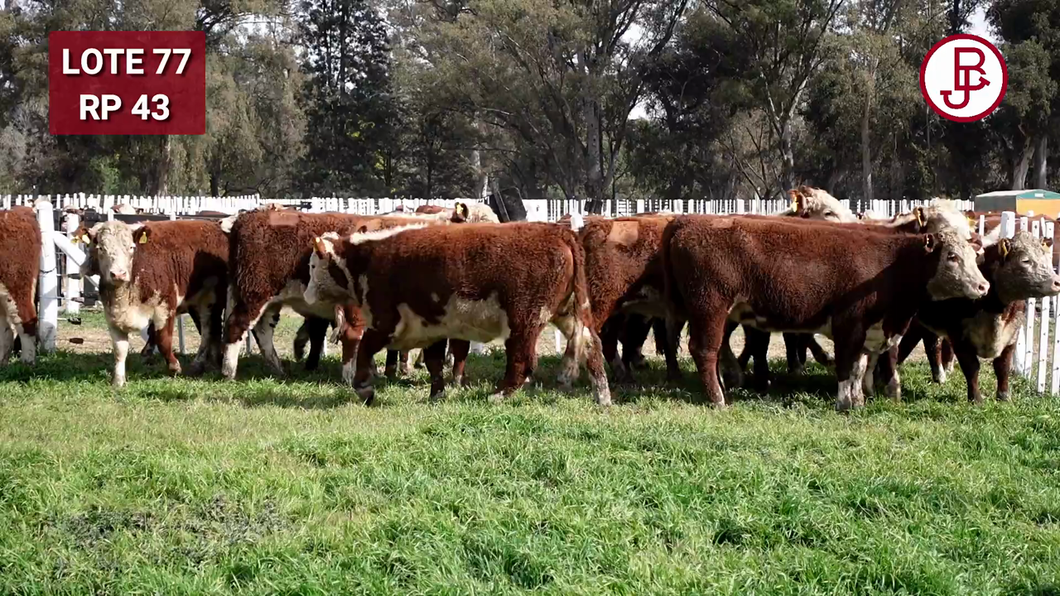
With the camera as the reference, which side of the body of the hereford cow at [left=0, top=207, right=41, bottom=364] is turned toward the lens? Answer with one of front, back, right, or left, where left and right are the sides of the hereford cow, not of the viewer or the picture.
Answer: left

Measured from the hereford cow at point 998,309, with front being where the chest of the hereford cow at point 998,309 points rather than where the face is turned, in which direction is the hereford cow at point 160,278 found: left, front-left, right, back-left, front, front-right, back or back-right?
back-right

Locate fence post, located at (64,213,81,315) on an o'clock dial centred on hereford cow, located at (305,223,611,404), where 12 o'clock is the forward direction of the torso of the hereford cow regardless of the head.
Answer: The fence post is roughly at 2 o'clock from the hereford cow.

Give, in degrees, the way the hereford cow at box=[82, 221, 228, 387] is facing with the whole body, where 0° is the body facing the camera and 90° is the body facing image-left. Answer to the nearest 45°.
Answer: approximately 45°

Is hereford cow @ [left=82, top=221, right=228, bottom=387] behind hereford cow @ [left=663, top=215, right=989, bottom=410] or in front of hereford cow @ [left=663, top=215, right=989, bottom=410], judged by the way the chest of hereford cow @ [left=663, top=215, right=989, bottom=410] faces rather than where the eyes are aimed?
behind

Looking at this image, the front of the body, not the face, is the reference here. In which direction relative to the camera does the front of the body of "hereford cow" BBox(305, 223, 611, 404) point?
to the viewer's left

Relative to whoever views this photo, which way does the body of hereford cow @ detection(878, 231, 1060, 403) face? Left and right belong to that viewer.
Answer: facing the viewer and to the right of the viewer

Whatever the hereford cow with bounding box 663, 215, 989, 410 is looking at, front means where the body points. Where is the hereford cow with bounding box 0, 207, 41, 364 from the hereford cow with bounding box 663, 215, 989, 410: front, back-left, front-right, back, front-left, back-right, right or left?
back

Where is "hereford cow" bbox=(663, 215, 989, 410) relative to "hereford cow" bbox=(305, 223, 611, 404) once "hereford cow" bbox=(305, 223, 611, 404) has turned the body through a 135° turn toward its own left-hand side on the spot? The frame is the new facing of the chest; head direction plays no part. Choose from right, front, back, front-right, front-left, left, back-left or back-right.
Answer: front-left

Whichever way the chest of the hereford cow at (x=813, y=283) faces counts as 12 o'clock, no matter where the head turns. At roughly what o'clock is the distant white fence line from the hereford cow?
The distant white fence line is roughly at 8 o'clock from the hereford cow.

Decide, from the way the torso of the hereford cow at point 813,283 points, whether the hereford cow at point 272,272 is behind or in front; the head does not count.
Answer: behind
